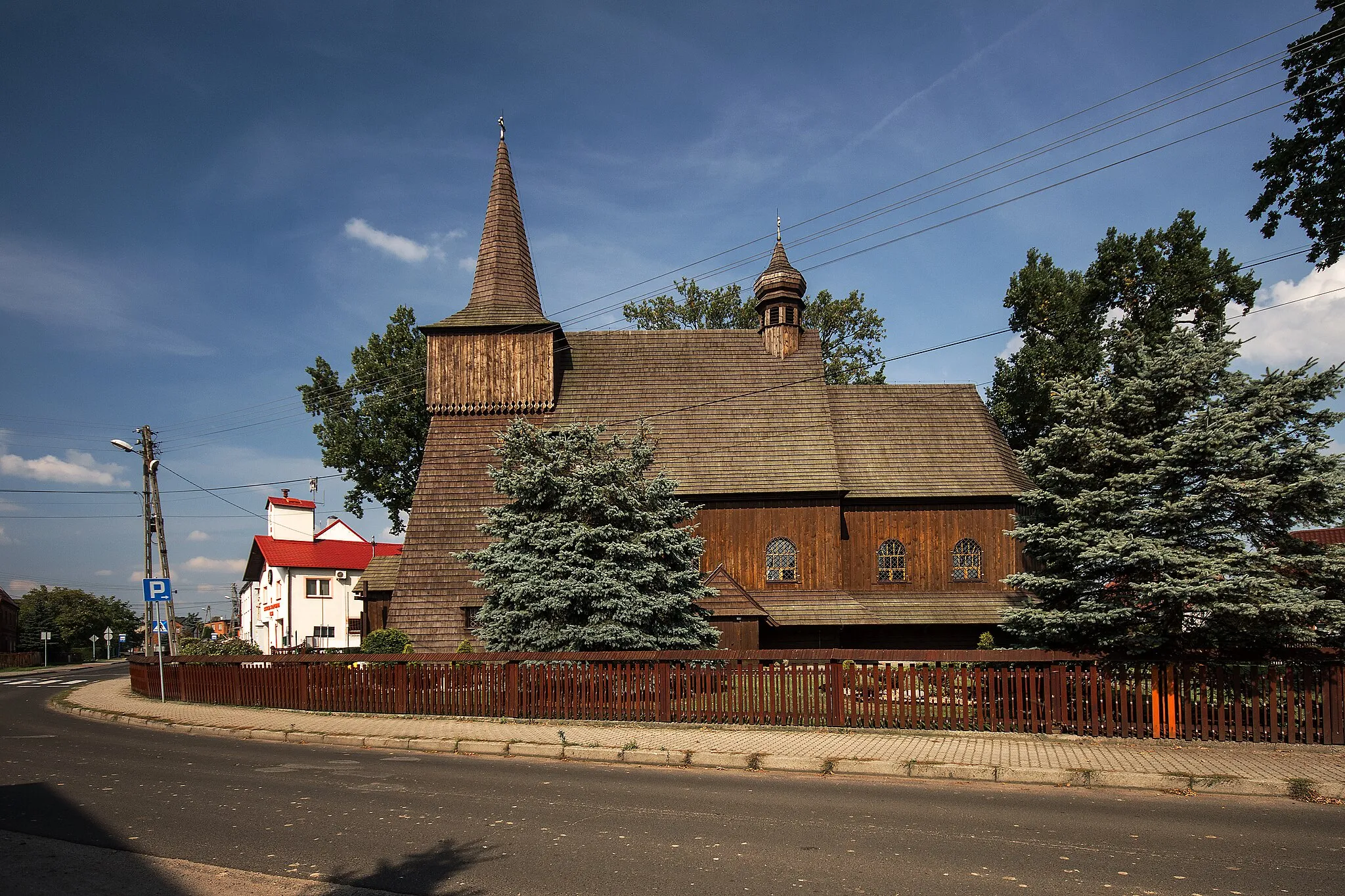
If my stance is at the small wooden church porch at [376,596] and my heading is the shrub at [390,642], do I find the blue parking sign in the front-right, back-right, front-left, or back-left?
front-right

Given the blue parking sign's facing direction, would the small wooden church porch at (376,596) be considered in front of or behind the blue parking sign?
behind

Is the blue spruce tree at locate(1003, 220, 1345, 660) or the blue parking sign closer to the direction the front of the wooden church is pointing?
the blue parking sign

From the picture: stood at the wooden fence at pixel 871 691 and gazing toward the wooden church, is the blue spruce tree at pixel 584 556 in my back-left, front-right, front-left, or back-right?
front-left

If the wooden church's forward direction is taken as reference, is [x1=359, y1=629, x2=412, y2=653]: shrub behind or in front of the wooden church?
in front

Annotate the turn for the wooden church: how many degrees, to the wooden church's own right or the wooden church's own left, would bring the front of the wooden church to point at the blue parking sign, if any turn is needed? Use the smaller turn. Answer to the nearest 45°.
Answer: approximately 45° to the wooden church's own left

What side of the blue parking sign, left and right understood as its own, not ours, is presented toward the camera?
front

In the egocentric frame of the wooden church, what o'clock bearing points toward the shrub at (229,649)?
The shrub is roughly at 12 o'clock from the wooden church.

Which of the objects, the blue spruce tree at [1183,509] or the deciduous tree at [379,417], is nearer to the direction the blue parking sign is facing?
the blue spruce tree

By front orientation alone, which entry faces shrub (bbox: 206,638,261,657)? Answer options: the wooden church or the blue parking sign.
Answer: the wooden church

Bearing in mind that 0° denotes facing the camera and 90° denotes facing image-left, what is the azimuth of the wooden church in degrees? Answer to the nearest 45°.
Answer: approximately 90°

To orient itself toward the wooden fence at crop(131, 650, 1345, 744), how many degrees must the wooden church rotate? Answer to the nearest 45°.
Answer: approximately 90° to its left
